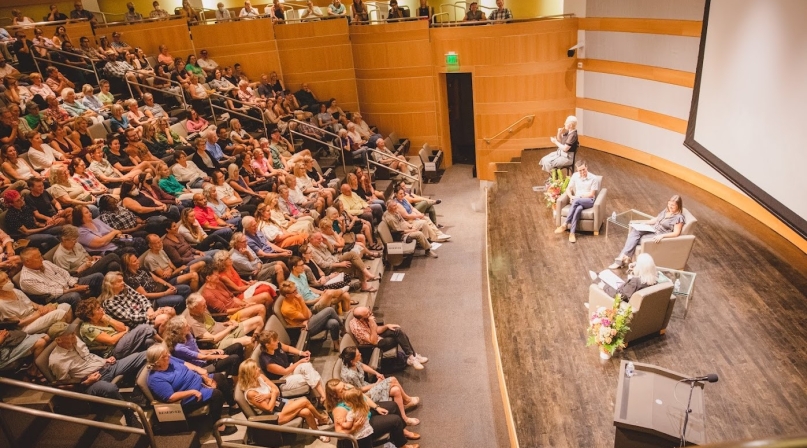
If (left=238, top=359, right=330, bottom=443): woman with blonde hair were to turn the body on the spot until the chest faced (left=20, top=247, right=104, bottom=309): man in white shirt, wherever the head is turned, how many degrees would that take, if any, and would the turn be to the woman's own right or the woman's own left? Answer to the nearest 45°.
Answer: approximately 135° to the woman's own left

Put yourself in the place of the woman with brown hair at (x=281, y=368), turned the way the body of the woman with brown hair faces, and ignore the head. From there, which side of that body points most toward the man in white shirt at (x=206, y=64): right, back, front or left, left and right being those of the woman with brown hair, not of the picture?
left

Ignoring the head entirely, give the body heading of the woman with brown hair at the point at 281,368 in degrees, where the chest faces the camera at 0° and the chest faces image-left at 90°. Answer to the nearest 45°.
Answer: approximately 270°

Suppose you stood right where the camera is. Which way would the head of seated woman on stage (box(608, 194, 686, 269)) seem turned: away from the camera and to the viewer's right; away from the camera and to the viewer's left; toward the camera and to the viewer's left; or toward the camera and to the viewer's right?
toward the camera and to the viewer's left

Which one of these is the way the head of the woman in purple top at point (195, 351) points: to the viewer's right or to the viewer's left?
to the viewer's right

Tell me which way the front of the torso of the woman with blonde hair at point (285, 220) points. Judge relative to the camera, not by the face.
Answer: to the viewer's right

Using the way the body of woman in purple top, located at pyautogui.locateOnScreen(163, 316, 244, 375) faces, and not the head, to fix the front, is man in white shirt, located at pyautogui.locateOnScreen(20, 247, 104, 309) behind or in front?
behind

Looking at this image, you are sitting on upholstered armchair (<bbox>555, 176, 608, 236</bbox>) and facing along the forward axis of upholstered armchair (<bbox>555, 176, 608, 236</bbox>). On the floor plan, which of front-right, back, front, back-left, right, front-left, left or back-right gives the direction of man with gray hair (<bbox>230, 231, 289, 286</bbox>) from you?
front

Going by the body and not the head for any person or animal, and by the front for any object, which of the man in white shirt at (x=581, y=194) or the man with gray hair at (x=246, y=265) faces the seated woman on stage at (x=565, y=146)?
the man with gray hair

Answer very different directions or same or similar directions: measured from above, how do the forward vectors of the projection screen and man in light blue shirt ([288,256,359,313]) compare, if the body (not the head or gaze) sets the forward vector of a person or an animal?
very different directions

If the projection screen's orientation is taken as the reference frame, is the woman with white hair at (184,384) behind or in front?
in front

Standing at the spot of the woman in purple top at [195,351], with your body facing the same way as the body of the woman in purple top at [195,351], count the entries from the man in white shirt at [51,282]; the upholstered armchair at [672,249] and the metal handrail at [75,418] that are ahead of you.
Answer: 1

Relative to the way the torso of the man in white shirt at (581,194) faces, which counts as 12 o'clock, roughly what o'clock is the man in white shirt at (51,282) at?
the man in white shirt at (51,282) is roughly at 12 o'clock from the man in white shirt at (581,194).

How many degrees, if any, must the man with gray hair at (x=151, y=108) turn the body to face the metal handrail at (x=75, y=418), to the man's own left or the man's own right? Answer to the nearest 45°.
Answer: approximately 45° to the man's own right

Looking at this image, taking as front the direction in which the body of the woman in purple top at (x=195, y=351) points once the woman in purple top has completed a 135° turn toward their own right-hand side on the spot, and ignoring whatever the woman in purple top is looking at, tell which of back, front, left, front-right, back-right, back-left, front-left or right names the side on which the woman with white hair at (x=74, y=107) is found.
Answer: back-right

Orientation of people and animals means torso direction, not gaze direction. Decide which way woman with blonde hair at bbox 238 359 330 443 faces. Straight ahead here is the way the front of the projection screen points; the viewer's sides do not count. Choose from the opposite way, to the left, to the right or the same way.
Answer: the opposite way

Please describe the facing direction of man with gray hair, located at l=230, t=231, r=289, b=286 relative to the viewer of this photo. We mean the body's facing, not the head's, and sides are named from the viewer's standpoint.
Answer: facing to the right of the viewer

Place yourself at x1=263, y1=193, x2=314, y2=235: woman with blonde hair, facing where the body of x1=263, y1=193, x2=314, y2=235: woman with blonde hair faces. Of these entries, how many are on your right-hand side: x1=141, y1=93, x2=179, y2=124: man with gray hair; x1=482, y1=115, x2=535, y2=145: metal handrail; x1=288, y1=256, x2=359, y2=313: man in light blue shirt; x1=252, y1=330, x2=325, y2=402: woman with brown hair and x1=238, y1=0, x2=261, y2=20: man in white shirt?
2

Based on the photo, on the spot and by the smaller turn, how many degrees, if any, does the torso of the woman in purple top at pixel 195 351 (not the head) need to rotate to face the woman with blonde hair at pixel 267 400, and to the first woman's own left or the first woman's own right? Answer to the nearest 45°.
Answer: approximately 45° to the first woman's own right

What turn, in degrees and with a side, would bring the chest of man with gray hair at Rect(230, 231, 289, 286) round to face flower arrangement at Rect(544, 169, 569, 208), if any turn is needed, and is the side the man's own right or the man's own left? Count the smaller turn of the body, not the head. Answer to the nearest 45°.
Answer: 0° — they already face it

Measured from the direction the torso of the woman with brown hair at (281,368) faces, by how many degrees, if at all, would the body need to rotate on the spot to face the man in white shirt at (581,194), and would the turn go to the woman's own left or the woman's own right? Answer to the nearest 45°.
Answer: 0° — they already face them

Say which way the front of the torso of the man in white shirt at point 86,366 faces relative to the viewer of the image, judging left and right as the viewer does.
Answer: facing to the right of the viewer
